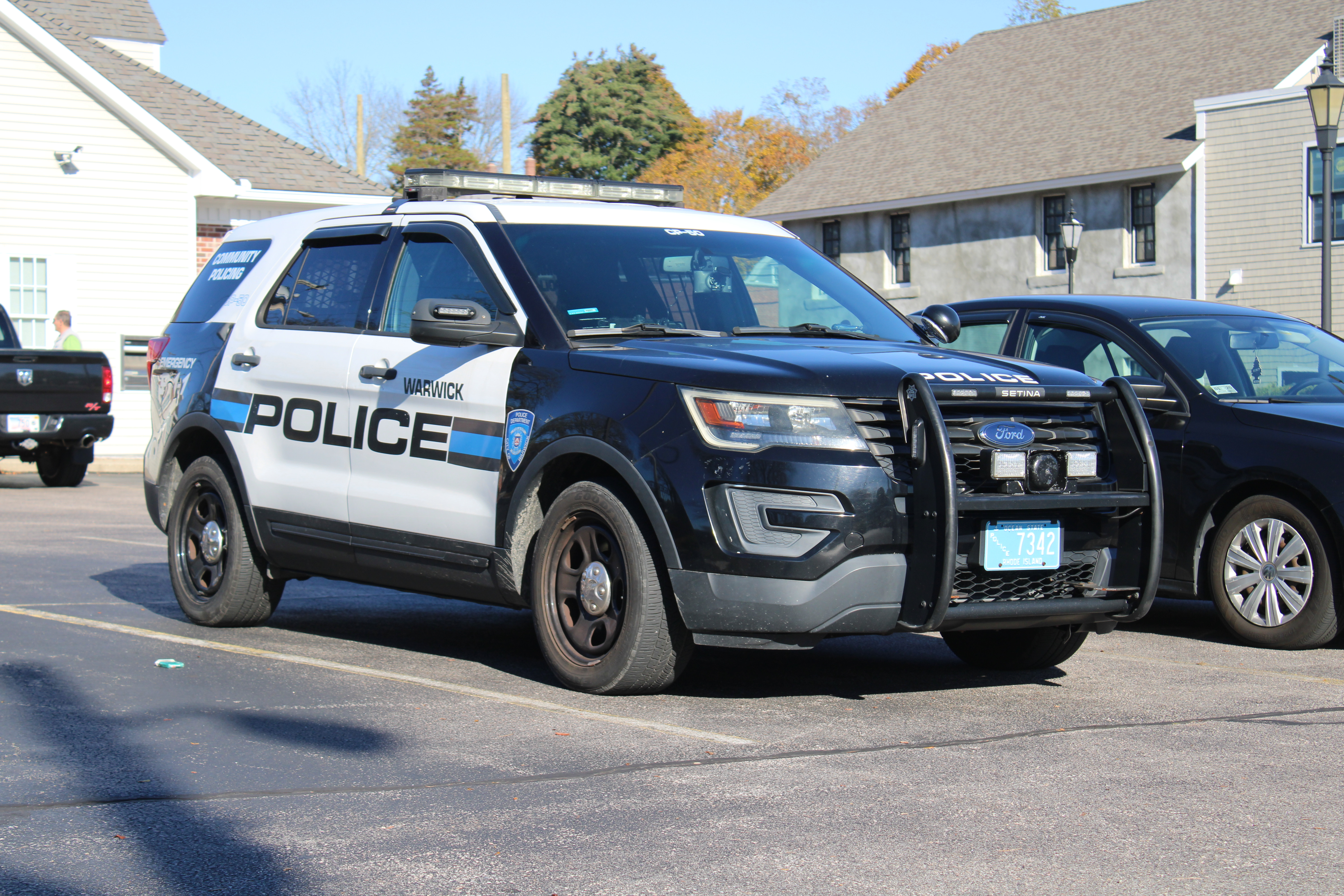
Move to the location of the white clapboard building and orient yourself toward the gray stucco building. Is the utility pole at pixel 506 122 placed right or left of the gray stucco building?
left

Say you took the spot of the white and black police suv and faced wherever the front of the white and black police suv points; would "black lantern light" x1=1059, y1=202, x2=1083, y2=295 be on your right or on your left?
on your left

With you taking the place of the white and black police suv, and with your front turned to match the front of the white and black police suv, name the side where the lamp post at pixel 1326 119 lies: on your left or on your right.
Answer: on your left

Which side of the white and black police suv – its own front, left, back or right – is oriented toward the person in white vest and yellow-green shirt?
back

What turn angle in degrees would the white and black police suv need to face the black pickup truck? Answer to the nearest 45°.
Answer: approximately 180°

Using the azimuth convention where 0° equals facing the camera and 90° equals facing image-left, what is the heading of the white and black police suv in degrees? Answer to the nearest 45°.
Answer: approximately 315°

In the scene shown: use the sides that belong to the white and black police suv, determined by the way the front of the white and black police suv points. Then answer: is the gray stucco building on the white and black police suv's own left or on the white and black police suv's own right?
on the white and black police suv's own left

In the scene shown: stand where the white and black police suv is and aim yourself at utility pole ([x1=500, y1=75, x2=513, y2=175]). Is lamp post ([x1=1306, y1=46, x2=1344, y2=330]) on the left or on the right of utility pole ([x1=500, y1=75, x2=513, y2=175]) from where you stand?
right

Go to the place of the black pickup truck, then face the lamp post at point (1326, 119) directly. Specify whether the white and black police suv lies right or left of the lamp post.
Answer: right

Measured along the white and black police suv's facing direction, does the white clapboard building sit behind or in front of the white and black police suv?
behind

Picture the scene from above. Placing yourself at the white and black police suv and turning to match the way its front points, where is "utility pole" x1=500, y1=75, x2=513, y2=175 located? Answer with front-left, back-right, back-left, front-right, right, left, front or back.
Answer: back-left
